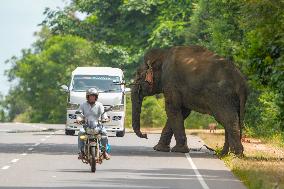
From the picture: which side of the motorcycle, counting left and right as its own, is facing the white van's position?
back

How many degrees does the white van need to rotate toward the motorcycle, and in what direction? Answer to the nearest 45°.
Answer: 0° — it already faces it

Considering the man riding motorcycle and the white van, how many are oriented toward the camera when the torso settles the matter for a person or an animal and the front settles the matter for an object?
2

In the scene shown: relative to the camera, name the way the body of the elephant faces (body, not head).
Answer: to the viewer's left

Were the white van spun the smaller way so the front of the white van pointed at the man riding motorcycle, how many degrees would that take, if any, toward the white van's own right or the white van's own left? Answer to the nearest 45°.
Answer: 0° — it already faces them
